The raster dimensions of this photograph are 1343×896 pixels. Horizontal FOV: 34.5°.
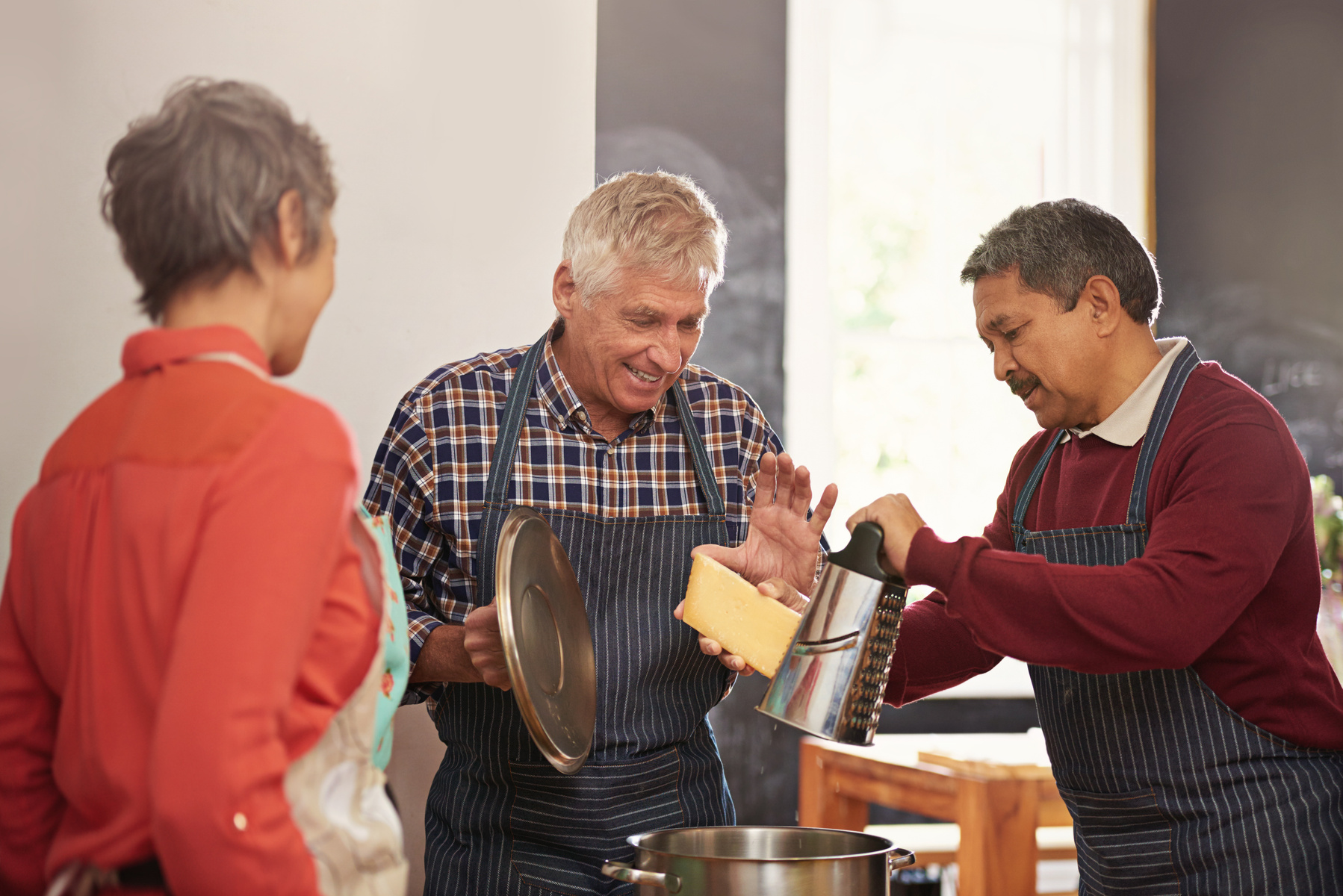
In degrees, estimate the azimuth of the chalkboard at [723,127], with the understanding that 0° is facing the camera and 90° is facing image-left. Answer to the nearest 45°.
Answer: approximately 0°

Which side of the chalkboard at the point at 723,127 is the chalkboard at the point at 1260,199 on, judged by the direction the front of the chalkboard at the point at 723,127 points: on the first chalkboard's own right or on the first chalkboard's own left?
on the first chalkboard's own left

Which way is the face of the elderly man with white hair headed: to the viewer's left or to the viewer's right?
to the viewer's right

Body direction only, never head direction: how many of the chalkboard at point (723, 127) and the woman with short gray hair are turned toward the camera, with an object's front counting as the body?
1

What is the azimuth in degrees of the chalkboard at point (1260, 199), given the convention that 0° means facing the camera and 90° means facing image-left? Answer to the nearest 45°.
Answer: approximately 0°

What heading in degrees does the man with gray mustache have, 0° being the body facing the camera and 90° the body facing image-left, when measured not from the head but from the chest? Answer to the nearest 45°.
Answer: approximately 45°

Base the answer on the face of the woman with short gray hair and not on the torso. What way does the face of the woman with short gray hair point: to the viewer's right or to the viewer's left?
to the viewer's right
